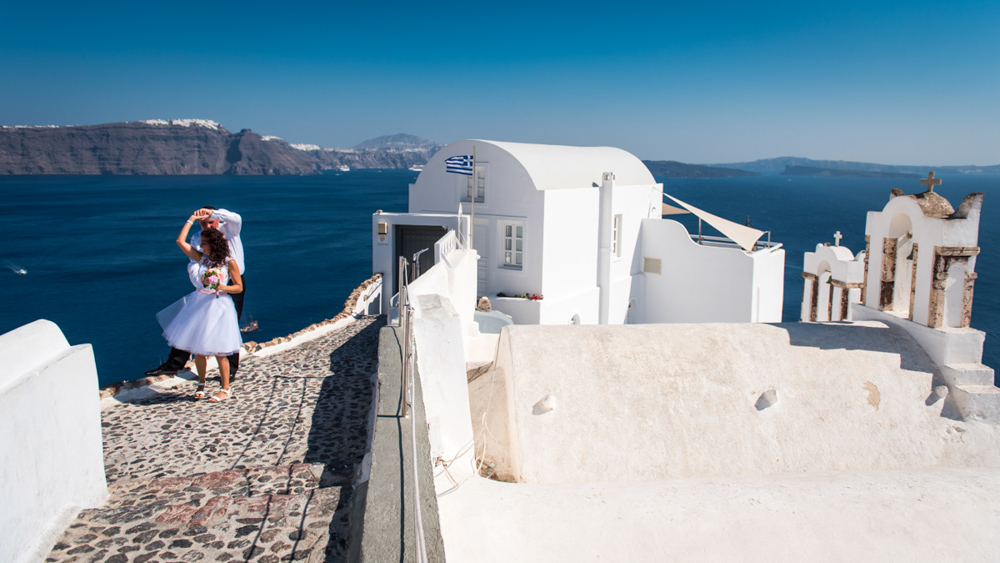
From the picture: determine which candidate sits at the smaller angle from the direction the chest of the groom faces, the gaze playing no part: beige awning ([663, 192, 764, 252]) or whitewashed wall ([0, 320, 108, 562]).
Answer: the whitewashed wall

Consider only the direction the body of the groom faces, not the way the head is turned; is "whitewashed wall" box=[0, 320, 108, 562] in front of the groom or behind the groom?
in front

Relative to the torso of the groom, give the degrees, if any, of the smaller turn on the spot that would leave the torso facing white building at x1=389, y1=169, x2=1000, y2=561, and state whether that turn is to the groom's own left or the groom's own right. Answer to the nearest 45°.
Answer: approximately 90° to the groom's own left

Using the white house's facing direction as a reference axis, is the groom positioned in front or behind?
in front

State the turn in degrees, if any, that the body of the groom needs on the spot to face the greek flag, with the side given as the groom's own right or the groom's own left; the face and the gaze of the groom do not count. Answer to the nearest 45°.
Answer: approximately 180°
